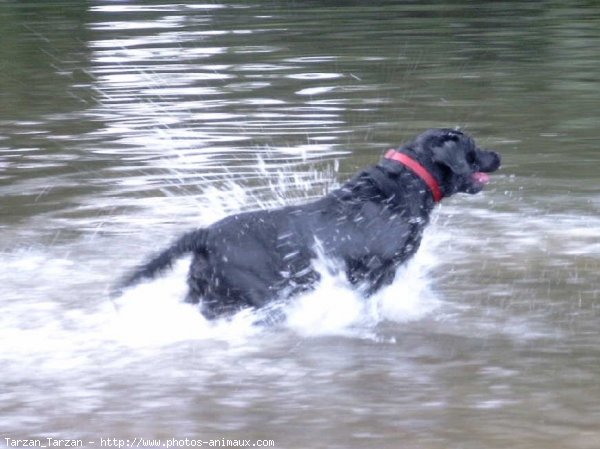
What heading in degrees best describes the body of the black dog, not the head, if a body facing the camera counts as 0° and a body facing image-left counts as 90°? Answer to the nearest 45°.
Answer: approximately 270°
